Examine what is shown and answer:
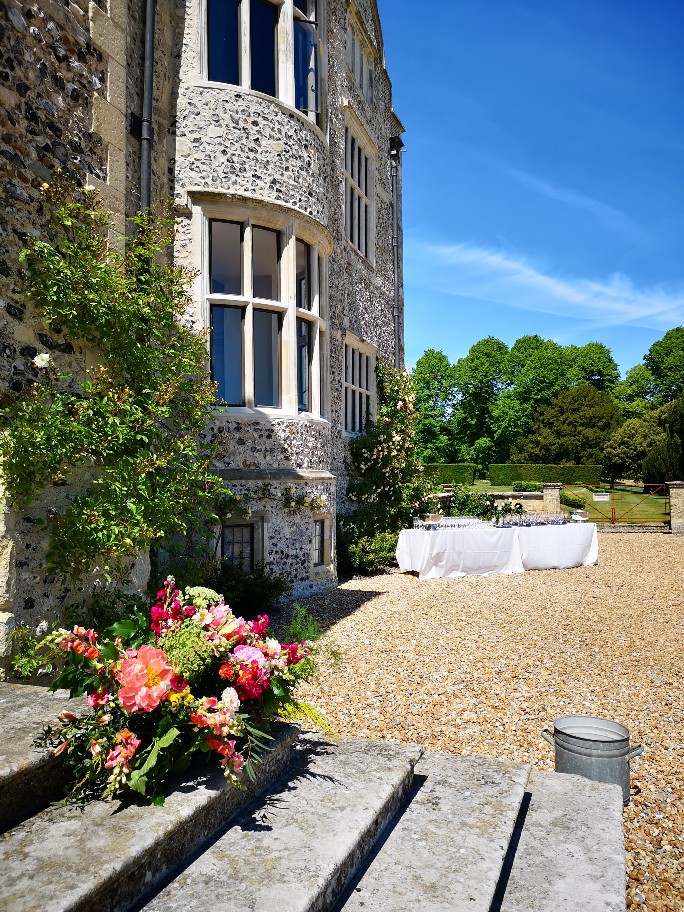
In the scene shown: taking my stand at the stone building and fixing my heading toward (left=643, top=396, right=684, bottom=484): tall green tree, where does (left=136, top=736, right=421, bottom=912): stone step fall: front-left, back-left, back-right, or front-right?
back-right

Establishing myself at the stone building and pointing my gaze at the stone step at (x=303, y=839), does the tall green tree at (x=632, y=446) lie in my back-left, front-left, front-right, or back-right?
back-left

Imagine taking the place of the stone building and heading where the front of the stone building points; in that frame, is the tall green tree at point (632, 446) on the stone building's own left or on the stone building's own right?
on the stone building's own left

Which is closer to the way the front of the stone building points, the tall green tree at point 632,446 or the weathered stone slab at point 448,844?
the weathered stone slab

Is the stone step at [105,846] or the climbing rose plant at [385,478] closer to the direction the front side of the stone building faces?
the stone step

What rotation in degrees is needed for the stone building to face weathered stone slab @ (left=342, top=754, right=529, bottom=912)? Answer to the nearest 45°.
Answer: approximately 45° to its right

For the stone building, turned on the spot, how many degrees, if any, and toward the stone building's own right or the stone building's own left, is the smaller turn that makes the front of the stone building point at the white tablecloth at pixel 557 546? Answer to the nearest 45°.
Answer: approximately 90° to the stone building's own left

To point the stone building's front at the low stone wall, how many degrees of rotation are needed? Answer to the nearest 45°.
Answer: approximately 90° to its left

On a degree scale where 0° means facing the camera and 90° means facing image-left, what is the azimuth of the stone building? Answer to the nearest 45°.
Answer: approximately 315°

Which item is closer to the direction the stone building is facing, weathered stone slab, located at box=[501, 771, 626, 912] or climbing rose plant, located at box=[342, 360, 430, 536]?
the weathered stone slab

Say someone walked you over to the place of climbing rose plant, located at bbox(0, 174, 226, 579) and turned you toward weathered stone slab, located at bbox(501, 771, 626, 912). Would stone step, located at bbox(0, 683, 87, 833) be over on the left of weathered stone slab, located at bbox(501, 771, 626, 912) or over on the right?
right

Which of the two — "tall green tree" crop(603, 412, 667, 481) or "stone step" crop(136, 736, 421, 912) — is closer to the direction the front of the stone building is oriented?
the stone step
